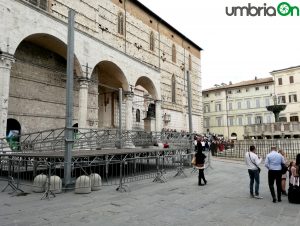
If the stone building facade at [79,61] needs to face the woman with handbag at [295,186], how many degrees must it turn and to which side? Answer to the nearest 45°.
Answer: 0° — it already faces them

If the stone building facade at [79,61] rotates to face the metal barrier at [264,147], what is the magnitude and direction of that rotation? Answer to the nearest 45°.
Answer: approximately 45° to its left

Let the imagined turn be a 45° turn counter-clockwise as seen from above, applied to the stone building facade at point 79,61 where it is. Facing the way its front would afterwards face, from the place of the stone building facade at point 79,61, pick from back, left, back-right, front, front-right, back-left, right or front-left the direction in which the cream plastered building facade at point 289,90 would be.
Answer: front-left

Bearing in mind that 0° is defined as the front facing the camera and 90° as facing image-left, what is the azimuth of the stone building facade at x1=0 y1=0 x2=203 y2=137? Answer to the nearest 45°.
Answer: approximately 315°

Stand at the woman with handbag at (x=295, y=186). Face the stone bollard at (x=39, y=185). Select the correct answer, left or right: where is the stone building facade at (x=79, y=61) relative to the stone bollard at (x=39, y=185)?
right
